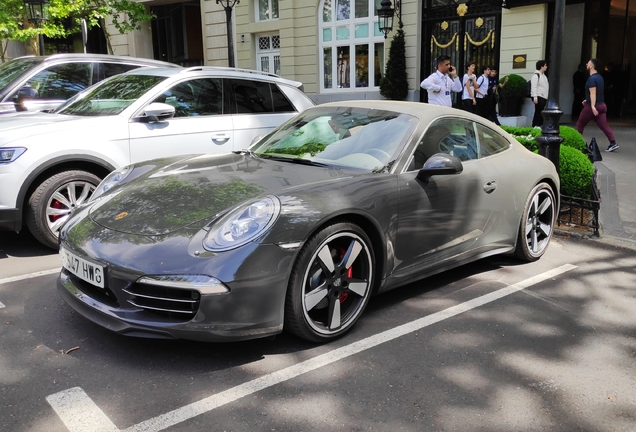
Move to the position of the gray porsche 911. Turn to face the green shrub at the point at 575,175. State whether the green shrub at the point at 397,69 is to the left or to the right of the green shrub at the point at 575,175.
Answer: left

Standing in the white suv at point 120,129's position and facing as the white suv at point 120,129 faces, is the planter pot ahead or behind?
behind

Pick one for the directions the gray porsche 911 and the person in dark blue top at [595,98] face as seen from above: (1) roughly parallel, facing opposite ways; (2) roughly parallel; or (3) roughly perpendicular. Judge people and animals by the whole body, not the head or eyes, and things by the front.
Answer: roughly perpendicular

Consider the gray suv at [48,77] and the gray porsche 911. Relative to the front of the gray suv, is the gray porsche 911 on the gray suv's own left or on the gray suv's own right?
on the gray suv's own left

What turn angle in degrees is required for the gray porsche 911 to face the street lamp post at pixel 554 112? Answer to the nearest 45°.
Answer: approximately 180°

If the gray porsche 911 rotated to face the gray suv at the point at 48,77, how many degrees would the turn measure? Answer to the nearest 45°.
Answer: approximately 90° to its right

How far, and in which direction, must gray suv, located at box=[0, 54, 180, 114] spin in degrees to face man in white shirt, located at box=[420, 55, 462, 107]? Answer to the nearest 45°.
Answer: approximately 135° to its left

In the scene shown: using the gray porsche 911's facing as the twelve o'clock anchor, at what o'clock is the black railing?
The black railing is roughly at 6 o'clock from the gray porsche 911.

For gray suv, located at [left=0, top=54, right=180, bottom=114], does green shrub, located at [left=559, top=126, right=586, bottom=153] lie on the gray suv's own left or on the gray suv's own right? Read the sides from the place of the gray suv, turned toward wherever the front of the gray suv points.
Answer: on the gray suv's own left
